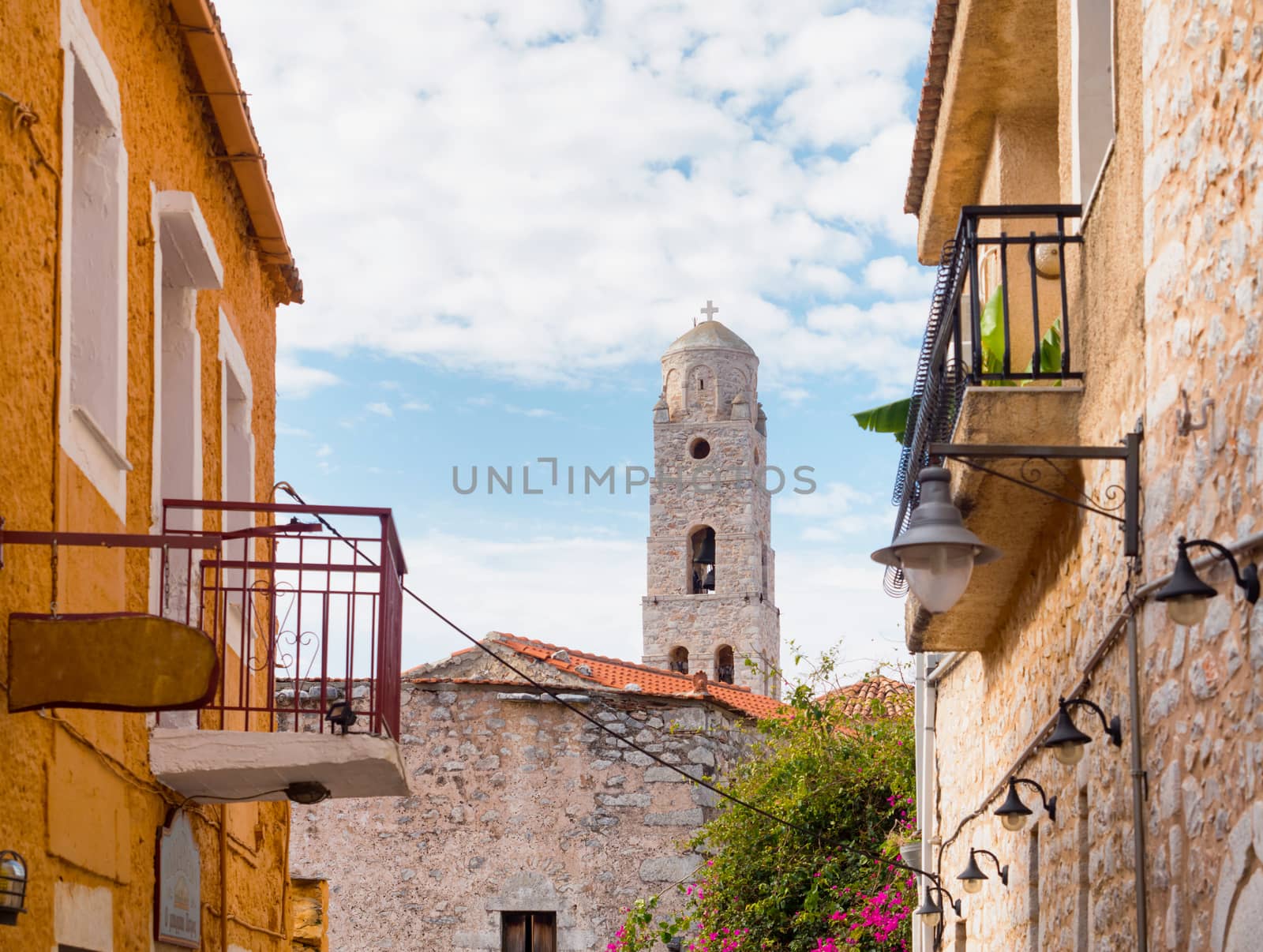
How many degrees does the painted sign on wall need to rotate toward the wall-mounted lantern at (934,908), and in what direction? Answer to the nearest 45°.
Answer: approximately 90° to its left

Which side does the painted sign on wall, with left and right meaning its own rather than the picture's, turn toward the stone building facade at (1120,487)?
front

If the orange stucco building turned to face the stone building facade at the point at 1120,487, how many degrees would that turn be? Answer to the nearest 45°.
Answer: approximately 45° to its right

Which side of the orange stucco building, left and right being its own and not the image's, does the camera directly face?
right

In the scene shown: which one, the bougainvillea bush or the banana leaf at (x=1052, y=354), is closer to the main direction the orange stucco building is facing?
the banana leaf

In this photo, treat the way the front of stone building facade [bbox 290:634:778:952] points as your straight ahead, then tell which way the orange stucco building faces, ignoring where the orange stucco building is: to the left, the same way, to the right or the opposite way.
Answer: to the left

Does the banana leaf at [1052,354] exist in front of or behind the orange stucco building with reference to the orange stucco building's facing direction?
in front

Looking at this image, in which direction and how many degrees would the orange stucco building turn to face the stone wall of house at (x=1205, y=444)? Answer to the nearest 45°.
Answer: approximately 45° to its right

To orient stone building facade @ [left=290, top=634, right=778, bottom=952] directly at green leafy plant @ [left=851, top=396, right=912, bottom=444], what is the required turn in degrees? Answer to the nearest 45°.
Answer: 0° — it already faces it

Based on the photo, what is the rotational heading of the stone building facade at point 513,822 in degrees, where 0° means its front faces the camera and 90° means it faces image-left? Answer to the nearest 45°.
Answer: approximately 0°

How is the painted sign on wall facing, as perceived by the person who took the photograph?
facing the viewer and to the right of the viewer

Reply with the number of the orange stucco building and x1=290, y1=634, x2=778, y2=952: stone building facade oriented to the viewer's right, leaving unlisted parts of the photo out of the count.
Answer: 1
